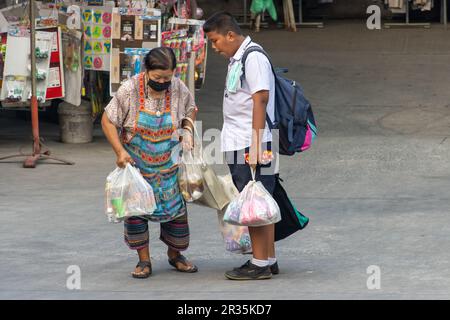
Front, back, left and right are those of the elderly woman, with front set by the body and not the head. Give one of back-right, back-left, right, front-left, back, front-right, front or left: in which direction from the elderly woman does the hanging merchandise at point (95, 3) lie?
back

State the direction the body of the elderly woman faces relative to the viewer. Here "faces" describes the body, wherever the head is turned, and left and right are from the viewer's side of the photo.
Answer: facing the viewer

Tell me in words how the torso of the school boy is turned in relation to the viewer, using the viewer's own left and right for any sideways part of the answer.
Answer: facing to the left of the viewer

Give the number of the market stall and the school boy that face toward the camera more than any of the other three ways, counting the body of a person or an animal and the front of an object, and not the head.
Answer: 1

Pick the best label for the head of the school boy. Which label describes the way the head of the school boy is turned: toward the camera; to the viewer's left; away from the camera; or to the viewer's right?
to the viewer's left

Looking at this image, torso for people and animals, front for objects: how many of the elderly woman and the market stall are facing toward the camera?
2

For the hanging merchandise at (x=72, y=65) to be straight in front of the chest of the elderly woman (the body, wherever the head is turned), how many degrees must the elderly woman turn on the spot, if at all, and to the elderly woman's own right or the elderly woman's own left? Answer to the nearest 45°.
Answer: approximately 180°

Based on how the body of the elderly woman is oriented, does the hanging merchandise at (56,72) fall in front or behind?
behind

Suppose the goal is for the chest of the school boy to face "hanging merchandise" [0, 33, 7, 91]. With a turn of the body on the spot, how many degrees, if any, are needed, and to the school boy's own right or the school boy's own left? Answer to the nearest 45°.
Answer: approximately 45° to the school boy's own right

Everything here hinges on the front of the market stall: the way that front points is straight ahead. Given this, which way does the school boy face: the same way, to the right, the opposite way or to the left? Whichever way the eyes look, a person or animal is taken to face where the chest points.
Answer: to the right

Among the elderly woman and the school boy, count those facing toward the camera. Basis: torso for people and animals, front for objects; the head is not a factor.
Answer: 1

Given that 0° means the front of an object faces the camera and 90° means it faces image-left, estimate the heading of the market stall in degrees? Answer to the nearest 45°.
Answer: approximately 0°

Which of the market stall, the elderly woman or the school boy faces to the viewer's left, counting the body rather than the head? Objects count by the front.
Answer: the school boy
